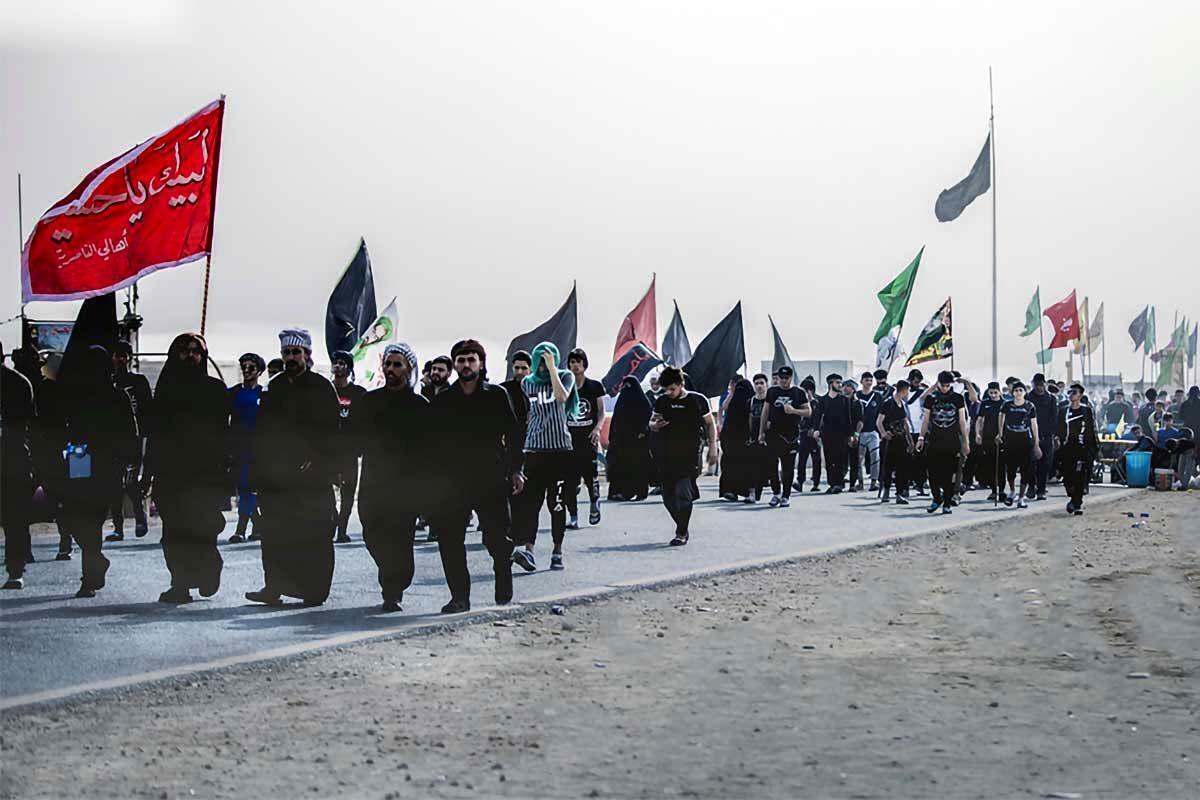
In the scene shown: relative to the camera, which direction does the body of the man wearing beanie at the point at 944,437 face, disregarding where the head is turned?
toward the camera

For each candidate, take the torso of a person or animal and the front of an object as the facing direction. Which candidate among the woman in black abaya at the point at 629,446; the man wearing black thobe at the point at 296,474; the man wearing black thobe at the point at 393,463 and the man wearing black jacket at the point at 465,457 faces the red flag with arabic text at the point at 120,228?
the woman in black abaya

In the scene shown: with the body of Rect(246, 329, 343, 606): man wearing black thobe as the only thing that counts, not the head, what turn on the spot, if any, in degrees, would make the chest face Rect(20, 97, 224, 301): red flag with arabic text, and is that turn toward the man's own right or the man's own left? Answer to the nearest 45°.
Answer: approximately 135° to the man's own right

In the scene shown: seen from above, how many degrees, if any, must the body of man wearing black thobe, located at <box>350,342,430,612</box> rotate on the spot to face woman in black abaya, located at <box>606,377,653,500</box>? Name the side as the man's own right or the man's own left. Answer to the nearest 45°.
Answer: approximately 180°

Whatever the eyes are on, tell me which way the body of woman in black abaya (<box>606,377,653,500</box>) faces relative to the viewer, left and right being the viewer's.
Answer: facing the viewer and to the left of the viewer

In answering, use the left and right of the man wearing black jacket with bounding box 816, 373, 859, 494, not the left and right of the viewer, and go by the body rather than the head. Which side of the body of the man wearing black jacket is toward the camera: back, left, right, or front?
front

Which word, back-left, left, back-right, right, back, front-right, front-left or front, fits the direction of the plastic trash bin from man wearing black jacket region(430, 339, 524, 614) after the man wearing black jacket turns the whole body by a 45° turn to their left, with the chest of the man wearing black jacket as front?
back-left

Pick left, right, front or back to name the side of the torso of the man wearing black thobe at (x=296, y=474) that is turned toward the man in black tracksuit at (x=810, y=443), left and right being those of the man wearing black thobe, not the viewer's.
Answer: back

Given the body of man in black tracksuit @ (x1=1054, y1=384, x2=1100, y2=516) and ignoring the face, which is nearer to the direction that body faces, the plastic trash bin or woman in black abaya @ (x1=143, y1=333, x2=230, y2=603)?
the woman in black abaya

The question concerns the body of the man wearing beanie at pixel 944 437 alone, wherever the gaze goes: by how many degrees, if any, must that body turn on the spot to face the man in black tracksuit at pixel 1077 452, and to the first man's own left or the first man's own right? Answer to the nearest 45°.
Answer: approximately 135° to the first man's own left

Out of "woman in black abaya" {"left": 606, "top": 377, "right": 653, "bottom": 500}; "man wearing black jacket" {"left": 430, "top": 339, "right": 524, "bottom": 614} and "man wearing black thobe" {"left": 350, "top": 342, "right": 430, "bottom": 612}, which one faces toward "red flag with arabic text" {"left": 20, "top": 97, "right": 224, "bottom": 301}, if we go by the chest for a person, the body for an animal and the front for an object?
the woman in black abaya

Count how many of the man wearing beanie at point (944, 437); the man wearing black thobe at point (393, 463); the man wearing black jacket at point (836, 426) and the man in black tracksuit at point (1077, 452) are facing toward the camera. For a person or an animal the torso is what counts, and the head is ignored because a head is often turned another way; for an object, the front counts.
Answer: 4

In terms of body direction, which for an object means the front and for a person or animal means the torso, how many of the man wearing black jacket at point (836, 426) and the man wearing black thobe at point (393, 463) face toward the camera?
2

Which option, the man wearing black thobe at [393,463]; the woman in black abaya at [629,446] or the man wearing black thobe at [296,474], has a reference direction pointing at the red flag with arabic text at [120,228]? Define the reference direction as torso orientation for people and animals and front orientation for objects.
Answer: the woman in black abaya

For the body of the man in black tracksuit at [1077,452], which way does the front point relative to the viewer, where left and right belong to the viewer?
facing the viewer
